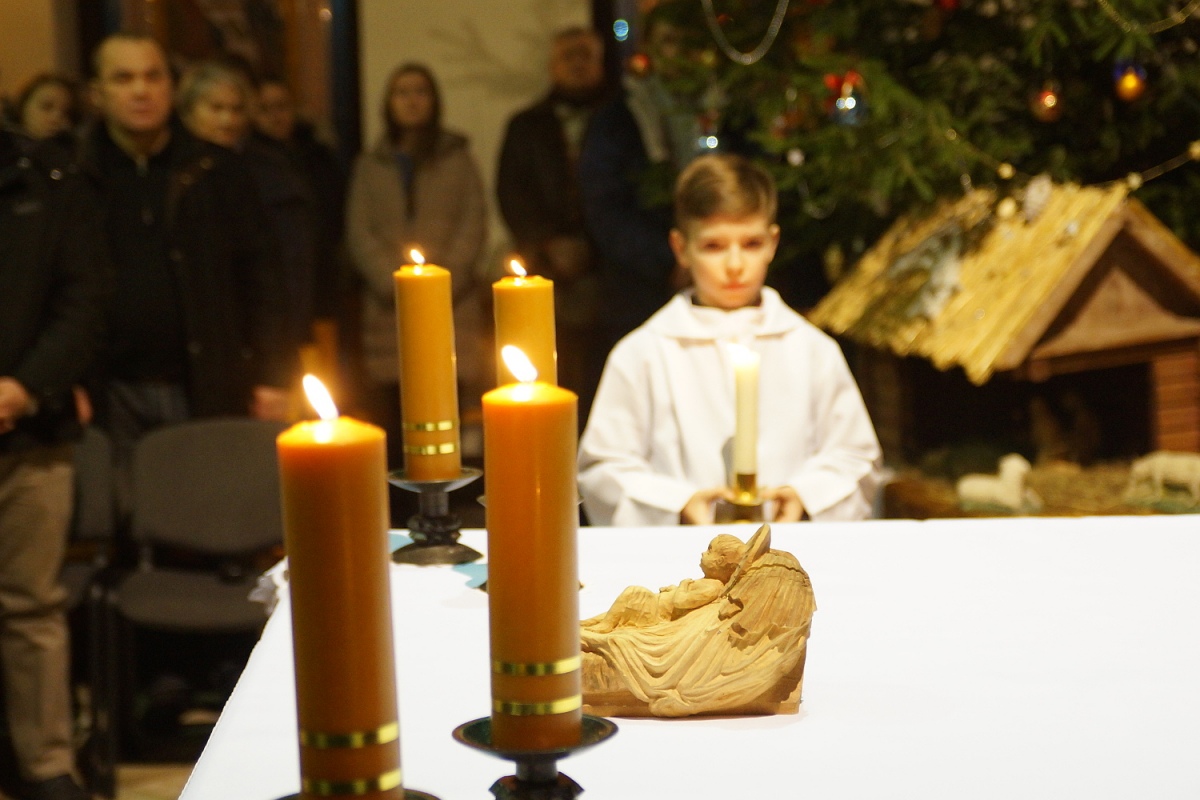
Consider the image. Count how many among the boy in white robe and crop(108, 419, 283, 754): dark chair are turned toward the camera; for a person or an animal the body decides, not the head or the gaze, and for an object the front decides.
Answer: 2

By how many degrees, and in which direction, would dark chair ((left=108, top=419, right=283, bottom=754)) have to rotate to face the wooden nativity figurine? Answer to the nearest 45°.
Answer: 0° — it already faces it

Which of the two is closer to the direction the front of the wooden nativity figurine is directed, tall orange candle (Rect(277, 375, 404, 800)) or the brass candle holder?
the tall orange candle

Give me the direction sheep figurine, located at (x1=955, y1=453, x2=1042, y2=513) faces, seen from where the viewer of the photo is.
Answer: facing to the right of the viewer

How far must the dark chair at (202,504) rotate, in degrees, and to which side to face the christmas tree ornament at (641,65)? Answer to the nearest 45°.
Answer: approximately 90° to its left

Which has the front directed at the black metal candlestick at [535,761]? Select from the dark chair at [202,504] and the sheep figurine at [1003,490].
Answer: the dark chair

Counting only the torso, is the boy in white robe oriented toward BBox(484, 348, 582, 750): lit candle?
yes

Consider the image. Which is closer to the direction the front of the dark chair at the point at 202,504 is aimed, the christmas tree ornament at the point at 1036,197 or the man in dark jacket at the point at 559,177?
the christmas tree ornament
